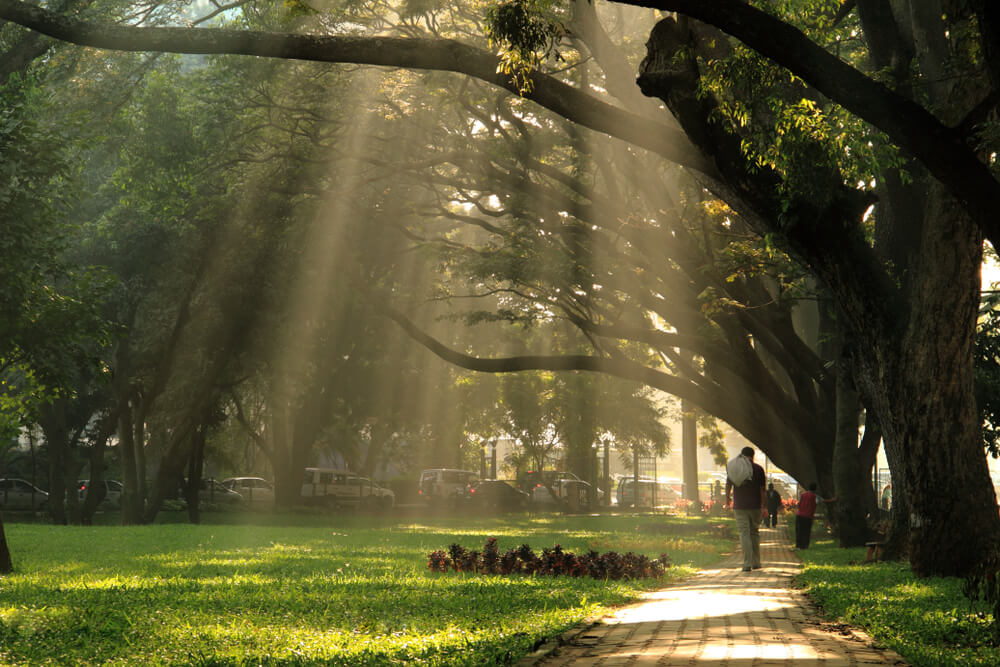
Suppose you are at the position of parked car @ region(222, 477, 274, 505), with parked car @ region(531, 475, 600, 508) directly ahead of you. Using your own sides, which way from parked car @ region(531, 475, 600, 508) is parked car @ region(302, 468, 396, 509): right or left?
right

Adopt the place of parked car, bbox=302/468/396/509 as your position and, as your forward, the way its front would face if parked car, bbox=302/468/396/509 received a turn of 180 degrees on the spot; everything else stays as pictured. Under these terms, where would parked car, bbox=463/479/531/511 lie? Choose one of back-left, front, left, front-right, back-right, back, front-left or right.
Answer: back

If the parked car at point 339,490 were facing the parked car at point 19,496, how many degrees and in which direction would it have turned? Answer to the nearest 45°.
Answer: approximately 180°

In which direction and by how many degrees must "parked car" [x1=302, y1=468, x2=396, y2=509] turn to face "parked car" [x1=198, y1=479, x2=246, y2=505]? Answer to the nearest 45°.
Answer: approximately 135° to its left

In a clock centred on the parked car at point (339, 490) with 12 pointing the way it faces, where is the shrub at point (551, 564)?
The shrub is roughly at 3 o'clock from the parked car.

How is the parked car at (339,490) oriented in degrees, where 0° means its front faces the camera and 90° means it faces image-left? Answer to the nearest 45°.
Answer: approximately 270°

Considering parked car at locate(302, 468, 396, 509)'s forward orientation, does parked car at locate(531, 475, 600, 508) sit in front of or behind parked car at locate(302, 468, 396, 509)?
in front

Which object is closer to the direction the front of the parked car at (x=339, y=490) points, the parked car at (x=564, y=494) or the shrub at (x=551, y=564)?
the parked car
